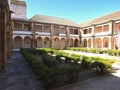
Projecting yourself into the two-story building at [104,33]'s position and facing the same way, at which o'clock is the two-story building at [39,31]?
the two-story building at [39,31] is roughly at 1 o'clock from the two-story building at [104,33].

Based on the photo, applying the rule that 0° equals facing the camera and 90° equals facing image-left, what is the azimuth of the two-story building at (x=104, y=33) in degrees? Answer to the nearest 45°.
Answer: approximately 45°
